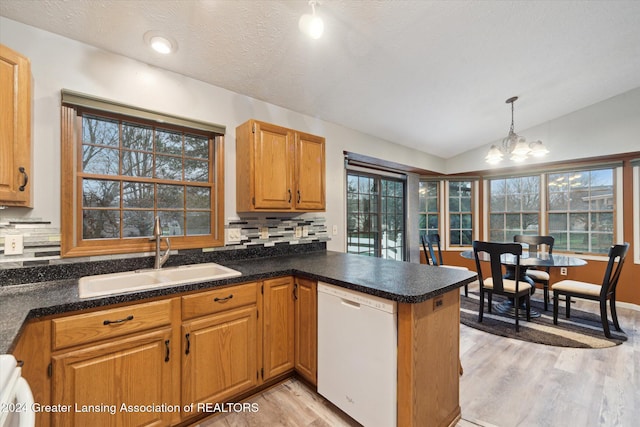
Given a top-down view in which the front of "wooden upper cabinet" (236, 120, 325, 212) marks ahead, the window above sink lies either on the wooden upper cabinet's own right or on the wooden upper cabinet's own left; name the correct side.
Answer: on the wooden upper cabinet's own right

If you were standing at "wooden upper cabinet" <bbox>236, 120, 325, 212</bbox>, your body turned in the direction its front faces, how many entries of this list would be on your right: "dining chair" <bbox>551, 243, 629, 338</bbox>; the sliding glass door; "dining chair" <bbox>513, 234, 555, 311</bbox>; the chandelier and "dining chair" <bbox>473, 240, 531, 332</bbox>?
0

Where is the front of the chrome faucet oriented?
toward the camera

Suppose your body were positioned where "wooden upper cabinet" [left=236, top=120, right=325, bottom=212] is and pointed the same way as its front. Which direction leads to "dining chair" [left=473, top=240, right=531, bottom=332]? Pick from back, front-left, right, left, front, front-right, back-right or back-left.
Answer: front-left

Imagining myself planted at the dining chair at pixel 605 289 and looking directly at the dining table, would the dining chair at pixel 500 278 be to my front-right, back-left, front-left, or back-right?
front-left

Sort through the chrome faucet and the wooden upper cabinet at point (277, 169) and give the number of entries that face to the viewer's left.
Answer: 0

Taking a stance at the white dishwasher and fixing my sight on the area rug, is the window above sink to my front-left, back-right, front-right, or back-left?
back-left

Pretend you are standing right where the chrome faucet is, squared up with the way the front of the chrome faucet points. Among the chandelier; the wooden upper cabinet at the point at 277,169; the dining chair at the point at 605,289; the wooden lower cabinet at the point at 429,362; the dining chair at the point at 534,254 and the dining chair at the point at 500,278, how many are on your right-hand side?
0

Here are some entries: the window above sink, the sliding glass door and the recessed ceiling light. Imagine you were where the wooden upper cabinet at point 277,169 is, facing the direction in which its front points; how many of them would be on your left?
1

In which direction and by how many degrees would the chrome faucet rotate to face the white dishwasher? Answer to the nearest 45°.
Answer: approximately 45° to its left

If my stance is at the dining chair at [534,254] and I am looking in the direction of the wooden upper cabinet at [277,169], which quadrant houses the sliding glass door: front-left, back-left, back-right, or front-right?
front-right

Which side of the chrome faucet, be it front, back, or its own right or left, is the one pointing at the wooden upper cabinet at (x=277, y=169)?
left

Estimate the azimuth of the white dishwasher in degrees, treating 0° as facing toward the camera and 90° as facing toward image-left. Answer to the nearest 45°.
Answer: approximately 45°

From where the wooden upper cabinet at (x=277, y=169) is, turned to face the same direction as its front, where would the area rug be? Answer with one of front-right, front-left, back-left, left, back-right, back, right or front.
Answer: front-left

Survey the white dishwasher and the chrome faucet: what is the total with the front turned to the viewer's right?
0

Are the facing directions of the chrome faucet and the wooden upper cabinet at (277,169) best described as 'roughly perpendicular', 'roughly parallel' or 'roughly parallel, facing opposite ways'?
roughly parallel

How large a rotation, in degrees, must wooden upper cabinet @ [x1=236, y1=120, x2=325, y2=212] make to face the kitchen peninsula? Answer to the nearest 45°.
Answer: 0° — it already faces it
